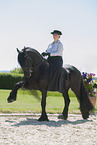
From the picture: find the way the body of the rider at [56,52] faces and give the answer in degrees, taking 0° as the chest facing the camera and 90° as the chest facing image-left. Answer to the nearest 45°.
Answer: approximately 45°

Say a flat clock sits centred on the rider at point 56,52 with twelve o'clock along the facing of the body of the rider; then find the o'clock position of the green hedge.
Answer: The green hedge is roughly at 4 o'clock from the rider.
